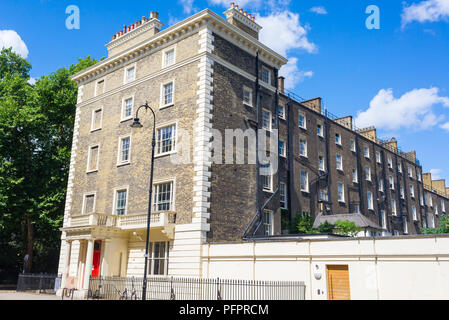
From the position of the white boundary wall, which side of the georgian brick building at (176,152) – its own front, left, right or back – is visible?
left

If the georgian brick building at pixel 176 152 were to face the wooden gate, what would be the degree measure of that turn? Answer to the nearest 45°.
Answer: approximately 90° to its left

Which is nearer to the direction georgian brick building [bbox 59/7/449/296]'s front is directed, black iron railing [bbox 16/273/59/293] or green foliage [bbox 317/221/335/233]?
the black iron railing

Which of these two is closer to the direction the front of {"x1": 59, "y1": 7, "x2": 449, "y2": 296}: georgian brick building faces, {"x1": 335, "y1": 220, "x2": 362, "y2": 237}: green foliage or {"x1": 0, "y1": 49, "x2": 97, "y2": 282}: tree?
the tree

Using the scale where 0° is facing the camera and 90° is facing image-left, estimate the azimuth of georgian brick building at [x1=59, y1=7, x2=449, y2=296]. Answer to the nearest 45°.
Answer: approximately 45°

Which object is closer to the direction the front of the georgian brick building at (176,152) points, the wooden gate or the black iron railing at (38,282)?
the black iron railing
